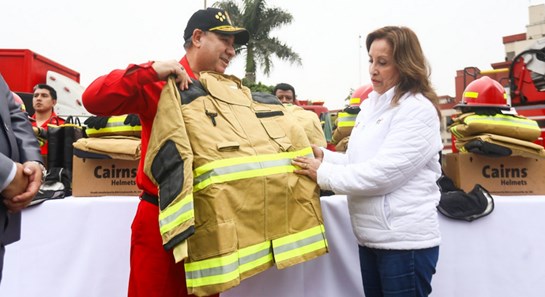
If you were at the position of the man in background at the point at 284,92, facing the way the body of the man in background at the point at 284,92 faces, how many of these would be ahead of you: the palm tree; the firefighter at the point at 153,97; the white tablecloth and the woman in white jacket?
3

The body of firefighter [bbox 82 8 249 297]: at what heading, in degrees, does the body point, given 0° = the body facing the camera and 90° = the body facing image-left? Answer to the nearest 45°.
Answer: approximately 315°

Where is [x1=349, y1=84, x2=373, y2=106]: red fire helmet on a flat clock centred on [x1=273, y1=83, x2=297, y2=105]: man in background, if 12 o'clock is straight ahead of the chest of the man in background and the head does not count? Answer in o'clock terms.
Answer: The red fire helmet is roughly at 10 o'clock from the man in background.

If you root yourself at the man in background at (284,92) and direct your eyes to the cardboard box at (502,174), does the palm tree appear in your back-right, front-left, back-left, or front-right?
back-left

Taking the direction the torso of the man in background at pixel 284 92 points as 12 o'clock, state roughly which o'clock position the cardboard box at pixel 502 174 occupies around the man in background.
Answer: The cardboard box is roughly at 11 o'clock from the man in background.

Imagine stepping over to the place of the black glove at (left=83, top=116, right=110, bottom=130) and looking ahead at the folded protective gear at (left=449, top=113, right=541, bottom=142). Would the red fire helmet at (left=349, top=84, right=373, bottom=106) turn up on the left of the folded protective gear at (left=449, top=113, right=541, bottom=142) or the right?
left
